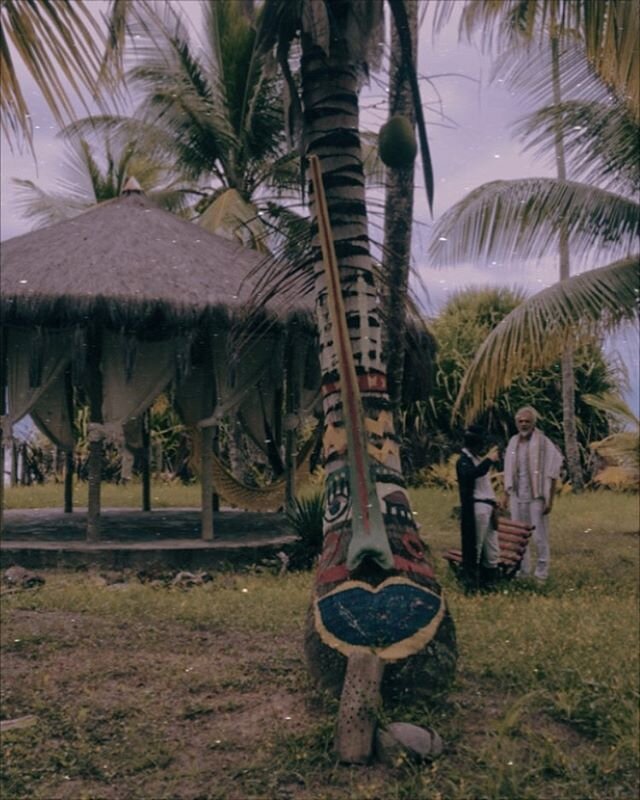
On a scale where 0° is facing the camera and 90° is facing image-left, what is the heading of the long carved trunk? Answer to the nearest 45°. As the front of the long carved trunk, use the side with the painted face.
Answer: approximately 0°

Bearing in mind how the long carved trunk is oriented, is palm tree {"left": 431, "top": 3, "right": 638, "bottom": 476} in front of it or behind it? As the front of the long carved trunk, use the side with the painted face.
behind

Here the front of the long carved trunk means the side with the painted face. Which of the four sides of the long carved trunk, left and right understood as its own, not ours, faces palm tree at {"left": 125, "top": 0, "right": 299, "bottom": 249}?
back

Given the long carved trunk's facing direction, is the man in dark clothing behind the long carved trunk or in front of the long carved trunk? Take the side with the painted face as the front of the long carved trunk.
behind

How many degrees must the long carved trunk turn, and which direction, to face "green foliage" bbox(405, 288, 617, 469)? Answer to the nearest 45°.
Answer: approximately 180°

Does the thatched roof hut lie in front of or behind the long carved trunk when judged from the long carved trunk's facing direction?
behind

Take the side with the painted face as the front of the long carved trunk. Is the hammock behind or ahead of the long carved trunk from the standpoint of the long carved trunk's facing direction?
behind

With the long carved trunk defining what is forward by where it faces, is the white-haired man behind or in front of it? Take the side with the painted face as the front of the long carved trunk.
behind

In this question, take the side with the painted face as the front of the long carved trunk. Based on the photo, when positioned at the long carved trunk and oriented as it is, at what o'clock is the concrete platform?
The concrete platform is roughly at 5 o'clock from the long carved trunk.
